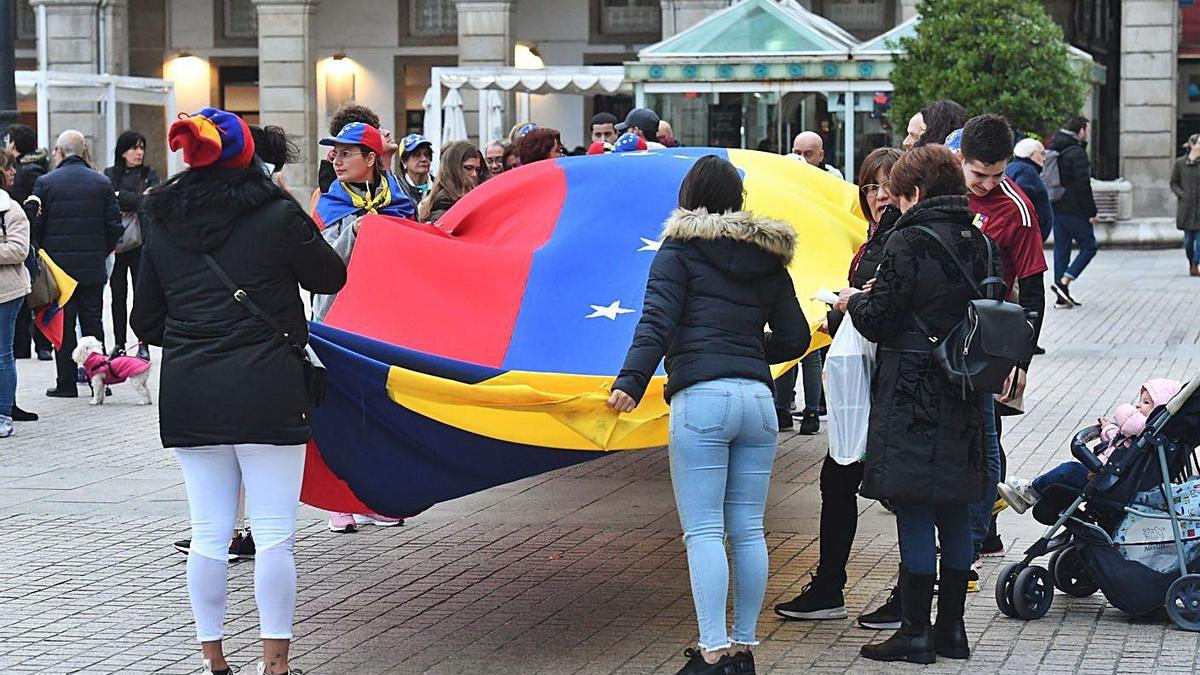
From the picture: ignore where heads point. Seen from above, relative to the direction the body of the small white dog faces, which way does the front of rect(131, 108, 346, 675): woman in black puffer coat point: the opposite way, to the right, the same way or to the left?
to the right

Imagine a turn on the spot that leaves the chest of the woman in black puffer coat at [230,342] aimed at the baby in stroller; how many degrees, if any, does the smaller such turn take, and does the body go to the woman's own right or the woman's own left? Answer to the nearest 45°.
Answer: approximately 90° to the woman's own right

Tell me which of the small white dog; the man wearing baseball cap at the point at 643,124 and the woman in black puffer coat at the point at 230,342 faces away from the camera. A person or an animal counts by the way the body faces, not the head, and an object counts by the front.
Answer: the woman in black puffer coat

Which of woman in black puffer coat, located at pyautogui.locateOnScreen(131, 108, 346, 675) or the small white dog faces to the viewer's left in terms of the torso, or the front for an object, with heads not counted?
the small white dog

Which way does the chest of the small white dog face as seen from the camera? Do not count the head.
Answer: to the viewer's left

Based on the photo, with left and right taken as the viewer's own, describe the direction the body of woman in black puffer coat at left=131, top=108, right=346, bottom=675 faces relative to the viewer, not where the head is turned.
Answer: facing away from the viewer

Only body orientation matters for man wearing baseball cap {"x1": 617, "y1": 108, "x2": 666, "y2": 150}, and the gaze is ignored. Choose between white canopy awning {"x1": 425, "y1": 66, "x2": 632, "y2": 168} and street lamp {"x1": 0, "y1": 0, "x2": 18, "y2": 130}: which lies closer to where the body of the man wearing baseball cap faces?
the street lamp

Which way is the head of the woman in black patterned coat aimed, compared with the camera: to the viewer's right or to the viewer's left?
to the viewer's left
